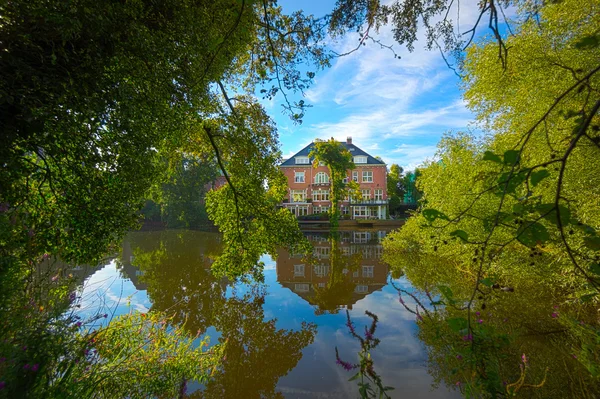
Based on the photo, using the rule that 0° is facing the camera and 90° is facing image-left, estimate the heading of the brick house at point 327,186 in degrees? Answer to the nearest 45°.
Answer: approximately 0°

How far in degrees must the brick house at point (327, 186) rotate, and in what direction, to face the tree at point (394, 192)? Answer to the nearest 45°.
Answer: approximately 135° to its left

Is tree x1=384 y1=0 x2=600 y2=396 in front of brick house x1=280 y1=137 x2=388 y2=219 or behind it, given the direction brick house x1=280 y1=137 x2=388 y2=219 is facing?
in front
